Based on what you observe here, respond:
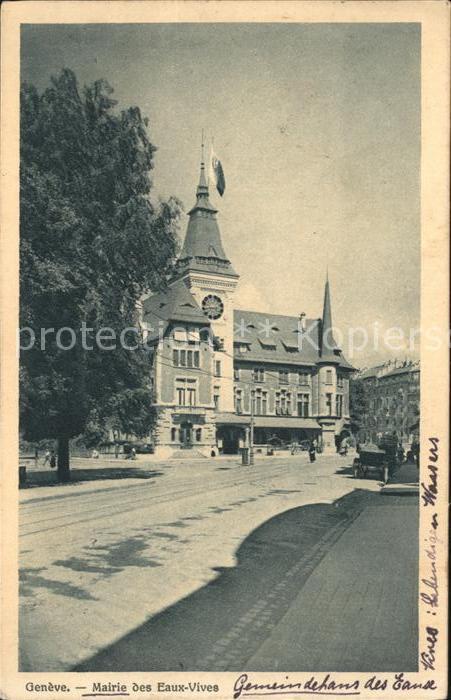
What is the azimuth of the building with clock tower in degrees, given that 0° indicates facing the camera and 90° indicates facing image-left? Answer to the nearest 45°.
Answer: approximately 315°

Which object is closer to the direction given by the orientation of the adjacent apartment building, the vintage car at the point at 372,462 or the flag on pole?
the flag on pole

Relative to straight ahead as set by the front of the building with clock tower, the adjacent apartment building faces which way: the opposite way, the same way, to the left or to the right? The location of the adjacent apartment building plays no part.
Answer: to the right

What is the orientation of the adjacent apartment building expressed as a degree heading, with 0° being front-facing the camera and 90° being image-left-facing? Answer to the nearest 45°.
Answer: approximately 45°

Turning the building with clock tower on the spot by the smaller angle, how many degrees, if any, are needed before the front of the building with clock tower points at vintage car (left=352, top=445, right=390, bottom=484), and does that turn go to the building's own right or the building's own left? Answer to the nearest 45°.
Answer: approximately 45° to the building's own left

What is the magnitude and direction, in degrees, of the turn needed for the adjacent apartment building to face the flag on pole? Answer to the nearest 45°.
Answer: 0° — it already faces it
